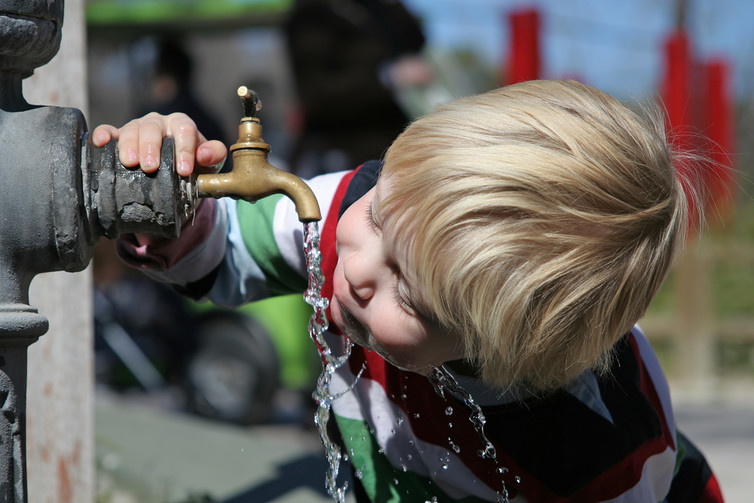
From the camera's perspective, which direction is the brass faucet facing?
to the viewer's right

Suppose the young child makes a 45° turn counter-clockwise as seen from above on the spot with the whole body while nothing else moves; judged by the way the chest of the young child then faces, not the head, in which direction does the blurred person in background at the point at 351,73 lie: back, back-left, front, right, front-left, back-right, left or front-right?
back

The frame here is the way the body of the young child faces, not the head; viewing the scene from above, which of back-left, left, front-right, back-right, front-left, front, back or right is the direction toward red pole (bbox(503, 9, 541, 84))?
back-right

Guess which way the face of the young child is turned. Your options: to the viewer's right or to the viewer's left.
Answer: to the viewer's left

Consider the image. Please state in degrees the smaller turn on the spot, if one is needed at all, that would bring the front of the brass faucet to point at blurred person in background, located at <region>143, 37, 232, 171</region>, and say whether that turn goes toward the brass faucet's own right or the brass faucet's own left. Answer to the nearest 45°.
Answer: approximately 90° to the brass faucet's own left

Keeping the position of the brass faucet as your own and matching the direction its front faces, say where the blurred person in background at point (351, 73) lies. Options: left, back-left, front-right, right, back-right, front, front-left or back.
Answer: left
